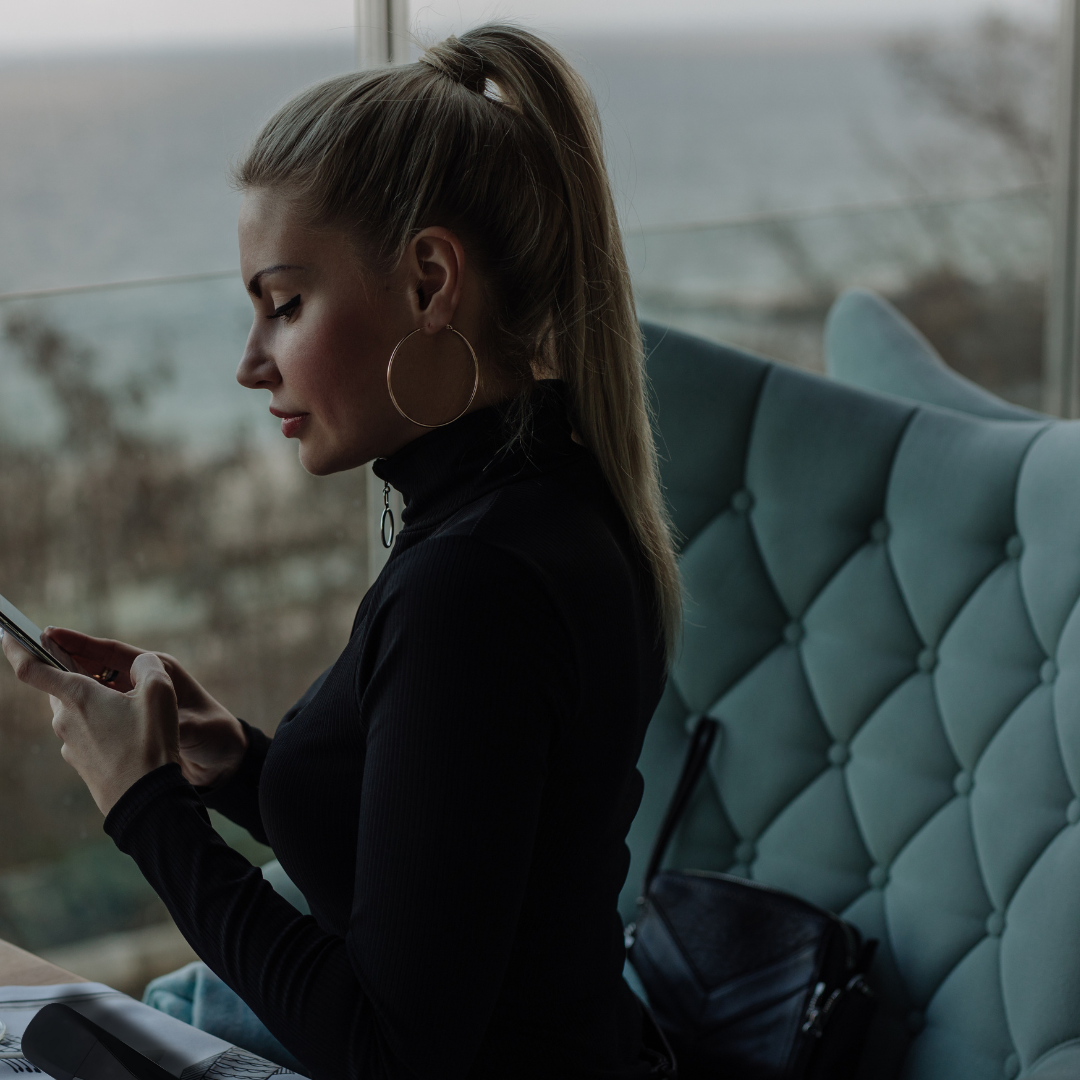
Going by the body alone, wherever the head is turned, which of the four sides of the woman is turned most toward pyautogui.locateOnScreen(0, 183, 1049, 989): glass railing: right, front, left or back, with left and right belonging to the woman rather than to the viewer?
right

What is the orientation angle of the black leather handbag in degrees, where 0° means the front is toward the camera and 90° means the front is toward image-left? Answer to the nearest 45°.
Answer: approximately 45°

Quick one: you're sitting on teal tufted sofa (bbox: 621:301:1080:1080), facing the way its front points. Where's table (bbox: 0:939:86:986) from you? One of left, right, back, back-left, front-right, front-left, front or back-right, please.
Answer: front

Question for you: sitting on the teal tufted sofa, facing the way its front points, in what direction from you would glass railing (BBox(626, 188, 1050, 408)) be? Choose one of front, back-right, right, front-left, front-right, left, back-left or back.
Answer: back-right

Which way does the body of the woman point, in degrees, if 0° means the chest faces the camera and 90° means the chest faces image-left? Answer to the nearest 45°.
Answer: approximately 90°

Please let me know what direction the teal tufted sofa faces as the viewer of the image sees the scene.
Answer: facing the viewer and to the left of the viewer

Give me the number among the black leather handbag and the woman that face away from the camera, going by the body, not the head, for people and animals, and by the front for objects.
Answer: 0

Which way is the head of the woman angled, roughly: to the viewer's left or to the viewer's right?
to the viewer's left

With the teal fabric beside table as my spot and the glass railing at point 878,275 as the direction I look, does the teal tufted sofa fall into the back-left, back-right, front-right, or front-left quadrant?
front-right
